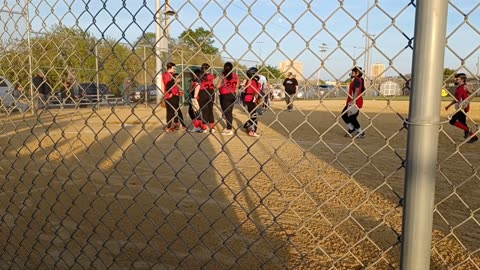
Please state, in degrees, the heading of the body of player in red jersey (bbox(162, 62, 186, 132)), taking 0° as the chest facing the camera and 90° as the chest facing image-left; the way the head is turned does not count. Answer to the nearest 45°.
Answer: approximately 270°

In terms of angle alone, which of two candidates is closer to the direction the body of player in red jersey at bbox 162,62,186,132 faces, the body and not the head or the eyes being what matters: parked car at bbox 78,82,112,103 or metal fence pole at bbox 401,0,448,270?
the metal fence pole

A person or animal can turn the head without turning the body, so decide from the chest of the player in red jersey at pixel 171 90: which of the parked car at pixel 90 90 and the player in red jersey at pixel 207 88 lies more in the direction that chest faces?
the player in red jersey
